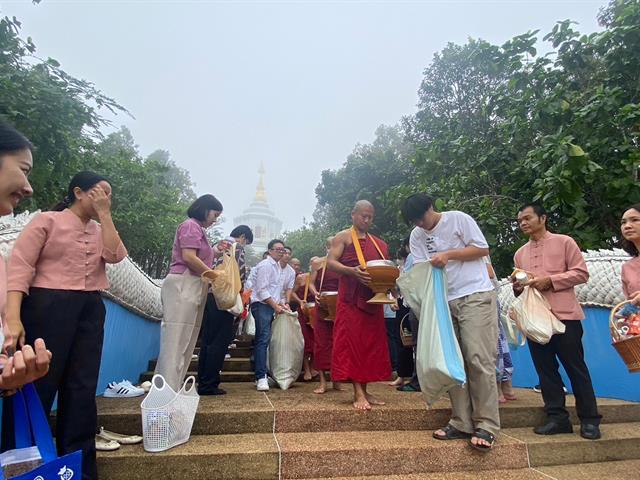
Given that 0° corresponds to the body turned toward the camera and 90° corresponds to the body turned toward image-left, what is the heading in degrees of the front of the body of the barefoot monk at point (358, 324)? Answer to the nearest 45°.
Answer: approximately 315°

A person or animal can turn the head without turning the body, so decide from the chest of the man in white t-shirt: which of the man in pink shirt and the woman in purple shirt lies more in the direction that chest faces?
the woman in purple shirt

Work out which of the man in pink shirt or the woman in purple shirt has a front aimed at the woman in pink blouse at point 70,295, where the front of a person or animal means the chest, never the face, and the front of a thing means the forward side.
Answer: the man in pink shirt

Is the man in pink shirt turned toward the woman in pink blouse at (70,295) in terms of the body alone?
yes

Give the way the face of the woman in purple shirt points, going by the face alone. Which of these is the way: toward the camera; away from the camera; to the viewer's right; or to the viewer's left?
to the viewer's right

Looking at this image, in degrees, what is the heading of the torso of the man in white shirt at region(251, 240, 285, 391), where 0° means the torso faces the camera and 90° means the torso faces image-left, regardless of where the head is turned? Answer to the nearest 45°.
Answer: approximately 315°

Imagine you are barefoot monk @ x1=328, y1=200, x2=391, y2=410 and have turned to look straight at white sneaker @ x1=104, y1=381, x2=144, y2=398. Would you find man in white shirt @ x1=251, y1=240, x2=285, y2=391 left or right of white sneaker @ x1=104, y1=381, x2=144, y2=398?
right

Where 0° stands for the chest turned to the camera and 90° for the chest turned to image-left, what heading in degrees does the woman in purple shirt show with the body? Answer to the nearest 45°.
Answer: approximately 270°

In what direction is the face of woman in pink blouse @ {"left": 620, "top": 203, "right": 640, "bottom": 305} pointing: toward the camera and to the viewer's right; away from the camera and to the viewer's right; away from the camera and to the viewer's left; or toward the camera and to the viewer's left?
toward the camera and to the viewer's left

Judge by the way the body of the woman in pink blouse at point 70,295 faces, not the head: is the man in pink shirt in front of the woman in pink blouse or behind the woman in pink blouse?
in front

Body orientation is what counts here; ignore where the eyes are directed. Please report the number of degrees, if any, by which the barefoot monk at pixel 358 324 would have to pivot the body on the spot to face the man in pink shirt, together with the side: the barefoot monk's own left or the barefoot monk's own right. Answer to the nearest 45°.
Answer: approximately 45° to the barefoot monk's own left
